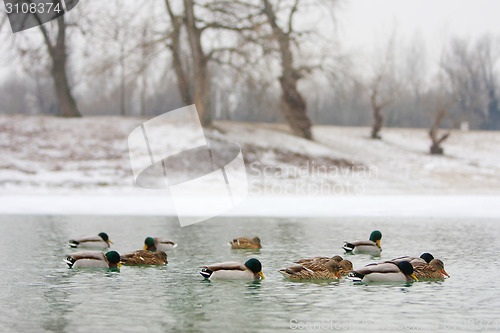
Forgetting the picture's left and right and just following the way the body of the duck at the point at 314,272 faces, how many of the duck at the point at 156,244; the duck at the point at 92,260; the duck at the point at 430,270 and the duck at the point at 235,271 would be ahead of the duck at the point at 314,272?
1

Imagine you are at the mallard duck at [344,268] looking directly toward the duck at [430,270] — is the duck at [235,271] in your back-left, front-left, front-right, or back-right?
back-right

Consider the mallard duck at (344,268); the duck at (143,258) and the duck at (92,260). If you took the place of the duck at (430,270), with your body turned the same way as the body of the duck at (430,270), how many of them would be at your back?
3

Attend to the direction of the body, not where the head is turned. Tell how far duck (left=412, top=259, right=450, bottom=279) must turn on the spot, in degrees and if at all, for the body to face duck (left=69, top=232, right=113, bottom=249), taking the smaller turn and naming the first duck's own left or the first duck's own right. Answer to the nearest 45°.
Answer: approximately 180°

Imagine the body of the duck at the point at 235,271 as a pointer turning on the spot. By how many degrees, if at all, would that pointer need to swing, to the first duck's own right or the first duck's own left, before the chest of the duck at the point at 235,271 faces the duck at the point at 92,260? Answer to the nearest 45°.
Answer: approximately 135° to the first duck's own left

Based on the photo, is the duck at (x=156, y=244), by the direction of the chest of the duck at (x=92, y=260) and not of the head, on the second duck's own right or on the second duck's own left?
on the second duck's own left

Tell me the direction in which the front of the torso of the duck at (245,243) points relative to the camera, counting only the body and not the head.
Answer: to the viewer's right

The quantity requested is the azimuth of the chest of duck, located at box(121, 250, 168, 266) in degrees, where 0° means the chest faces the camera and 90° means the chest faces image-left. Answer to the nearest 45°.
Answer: approximately 270°

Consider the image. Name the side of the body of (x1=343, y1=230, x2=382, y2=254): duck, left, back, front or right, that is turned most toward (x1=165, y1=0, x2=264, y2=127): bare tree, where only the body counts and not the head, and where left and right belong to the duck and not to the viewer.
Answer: left

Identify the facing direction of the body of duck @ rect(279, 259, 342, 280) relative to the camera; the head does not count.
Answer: to the viewer's right

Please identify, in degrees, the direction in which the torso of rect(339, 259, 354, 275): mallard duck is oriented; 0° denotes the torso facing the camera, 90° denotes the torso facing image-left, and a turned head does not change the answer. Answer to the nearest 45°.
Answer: approximately 270°

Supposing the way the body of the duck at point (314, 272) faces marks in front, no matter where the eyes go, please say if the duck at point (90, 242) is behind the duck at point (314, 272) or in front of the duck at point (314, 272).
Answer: behind

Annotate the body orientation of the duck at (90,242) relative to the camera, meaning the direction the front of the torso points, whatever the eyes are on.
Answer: to the viewer's right

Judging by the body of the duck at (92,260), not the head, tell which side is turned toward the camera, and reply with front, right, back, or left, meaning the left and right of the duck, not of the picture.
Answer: right

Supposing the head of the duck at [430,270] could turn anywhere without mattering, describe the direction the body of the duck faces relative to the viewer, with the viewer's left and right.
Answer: facing to the right of the viewer

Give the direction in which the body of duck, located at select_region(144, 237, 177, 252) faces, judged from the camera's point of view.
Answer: to the viewer's left

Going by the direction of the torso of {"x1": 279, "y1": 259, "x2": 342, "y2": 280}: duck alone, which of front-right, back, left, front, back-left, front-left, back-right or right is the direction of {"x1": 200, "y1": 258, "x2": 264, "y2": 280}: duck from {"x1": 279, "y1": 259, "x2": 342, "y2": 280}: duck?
back
